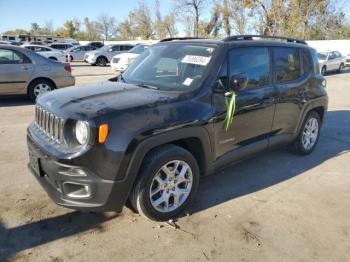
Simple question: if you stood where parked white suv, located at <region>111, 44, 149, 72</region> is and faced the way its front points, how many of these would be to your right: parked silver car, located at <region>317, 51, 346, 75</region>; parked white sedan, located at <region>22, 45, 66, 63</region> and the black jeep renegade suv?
1

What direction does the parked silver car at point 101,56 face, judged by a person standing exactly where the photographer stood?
facing the viewer and to the left of the viewer

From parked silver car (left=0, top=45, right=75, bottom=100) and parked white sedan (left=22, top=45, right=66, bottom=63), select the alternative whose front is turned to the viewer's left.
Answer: the parked silver car

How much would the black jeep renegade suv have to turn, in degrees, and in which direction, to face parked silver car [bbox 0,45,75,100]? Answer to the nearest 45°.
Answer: approximately 90° to its right

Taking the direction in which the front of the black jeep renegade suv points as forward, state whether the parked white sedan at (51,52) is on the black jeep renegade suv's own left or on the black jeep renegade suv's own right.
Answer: on the black jeep renegade suv's own right

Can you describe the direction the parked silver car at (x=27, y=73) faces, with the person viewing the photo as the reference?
facing to the left of the viewer

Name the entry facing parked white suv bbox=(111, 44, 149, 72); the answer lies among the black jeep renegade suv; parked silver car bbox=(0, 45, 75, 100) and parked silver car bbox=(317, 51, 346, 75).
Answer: parked silver car bbox=(317, 51, 346, 75)

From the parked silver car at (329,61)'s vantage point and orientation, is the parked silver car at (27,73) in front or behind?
in front

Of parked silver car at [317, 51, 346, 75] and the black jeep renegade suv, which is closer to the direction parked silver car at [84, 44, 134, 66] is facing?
the black jeep renegade suv
